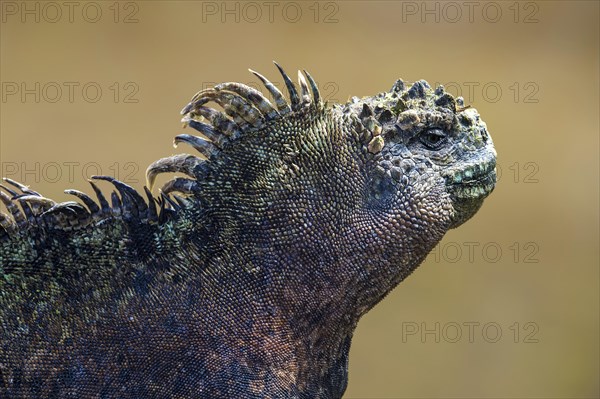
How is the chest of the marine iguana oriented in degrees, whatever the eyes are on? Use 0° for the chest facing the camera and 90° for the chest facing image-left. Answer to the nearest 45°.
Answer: approximately 270°
